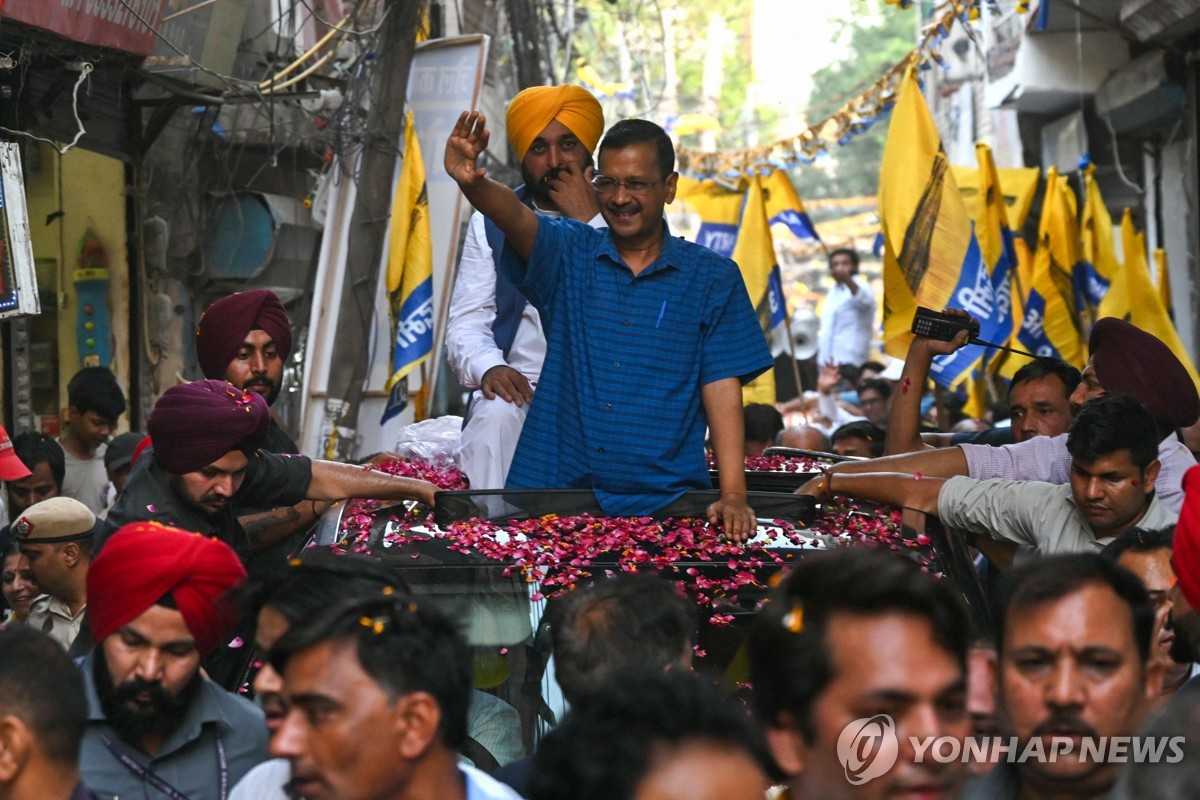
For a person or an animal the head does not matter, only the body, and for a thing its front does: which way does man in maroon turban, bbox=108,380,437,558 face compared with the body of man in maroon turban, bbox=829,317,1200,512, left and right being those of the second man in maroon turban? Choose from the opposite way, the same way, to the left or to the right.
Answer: the opposite way

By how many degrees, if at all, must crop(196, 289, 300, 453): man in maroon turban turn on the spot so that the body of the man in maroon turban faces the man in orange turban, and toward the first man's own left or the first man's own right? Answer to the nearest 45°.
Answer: approximately 45° to the first man's own left

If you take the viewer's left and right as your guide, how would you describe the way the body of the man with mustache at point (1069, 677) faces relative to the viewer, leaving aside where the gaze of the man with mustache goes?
facing the viewer

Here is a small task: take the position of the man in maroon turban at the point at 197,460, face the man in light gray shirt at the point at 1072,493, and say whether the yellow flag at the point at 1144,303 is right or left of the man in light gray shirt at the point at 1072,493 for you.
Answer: left

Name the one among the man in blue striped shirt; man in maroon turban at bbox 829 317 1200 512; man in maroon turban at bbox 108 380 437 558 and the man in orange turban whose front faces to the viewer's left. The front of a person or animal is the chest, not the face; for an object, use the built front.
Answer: the man in maroon turban at bbox 829 317 1200 512

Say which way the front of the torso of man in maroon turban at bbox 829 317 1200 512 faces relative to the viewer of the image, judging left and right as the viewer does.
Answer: facing to the left of the viewer

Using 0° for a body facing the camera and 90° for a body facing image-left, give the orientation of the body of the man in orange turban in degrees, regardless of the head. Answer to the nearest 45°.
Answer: approximately 0°

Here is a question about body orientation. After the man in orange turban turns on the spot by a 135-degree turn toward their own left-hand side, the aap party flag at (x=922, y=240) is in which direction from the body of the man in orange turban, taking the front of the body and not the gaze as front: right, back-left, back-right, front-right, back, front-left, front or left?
front

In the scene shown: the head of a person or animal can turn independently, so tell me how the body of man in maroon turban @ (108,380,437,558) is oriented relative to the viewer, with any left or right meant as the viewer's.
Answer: facing the viewer and to the right of the viewer

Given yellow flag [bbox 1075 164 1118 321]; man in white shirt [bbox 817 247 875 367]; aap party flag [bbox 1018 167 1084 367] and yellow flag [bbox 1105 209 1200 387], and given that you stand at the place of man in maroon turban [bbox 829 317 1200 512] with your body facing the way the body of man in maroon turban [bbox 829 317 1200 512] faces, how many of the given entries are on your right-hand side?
4

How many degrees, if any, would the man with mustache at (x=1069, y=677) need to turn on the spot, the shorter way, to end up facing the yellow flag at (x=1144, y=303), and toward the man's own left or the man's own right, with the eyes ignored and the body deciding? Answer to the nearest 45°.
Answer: approximately 180°
